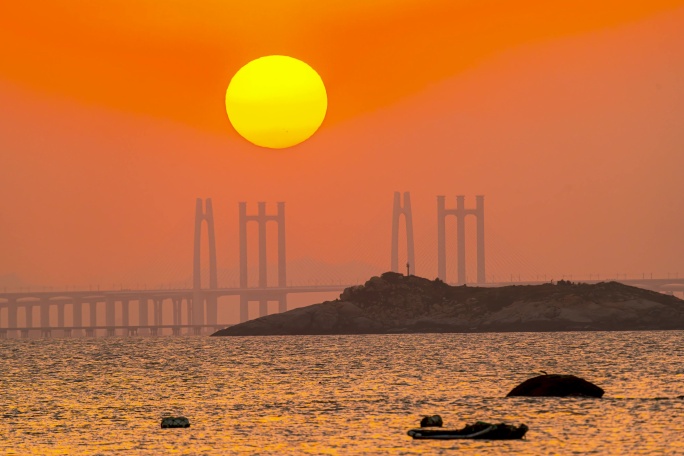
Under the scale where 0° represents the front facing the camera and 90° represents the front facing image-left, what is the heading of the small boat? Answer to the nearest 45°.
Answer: approximately 90°

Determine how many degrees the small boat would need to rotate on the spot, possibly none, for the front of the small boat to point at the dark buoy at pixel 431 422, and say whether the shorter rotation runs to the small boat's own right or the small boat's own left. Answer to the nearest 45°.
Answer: approximately 45° to the small boat's own right
